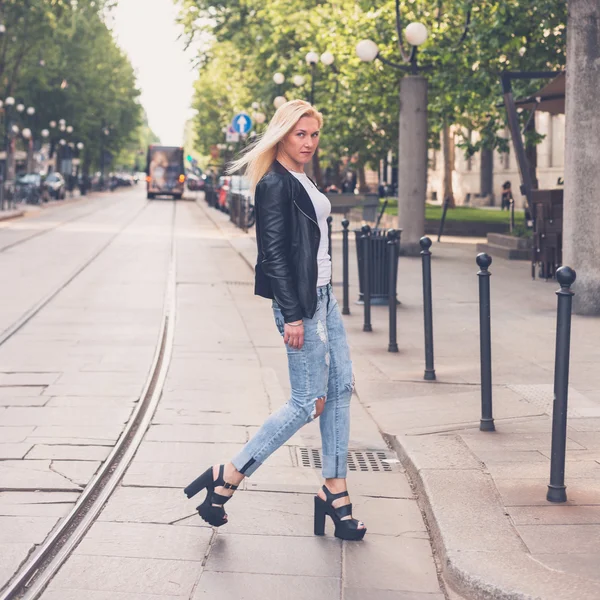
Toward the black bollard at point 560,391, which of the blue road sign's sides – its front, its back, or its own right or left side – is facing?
front

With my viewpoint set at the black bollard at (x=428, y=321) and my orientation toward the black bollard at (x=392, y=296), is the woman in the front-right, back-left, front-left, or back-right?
back-left

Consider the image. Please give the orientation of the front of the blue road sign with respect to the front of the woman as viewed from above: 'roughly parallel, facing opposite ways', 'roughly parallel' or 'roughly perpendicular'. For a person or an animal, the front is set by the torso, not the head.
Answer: roughly perpendicular

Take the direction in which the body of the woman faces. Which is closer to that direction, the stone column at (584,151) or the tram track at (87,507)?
the stone column

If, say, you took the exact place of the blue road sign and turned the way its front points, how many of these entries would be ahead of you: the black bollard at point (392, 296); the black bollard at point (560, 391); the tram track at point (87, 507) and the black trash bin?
4

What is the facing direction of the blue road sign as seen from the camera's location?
facing the viewer

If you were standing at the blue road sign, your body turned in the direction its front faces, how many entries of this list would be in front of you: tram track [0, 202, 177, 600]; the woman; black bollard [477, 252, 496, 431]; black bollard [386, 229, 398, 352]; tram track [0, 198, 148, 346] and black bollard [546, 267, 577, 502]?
6

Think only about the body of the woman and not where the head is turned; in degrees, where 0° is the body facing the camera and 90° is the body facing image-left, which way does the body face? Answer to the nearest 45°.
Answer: approximately 270°

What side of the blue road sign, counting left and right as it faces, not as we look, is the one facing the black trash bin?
front

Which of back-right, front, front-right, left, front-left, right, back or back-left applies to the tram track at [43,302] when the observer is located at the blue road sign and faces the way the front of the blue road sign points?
front

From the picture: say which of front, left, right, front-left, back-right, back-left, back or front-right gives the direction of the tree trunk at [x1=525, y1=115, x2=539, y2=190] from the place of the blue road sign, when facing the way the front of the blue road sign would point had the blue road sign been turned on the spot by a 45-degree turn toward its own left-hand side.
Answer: front

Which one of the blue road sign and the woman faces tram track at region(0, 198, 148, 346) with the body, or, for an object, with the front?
the blue road sign
